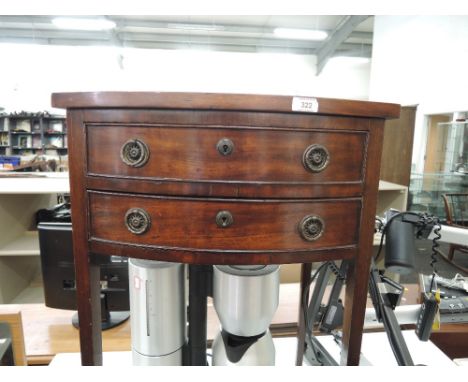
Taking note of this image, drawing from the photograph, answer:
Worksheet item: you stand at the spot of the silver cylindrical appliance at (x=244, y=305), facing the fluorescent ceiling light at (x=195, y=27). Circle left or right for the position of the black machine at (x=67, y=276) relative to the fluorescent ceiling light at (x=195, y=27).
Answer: left

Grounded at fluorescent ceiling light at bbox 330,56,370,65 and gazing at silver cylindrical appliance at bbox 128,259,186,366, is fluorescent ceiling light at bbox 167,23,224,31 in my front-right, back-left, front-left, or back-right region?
front-right

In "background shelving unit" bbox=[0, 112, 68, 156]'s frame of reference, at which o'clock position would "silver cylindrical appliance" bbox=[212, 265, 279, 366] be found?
The silver cylindrical appliance is roughly at 12 o'clock from the background shelving unit.

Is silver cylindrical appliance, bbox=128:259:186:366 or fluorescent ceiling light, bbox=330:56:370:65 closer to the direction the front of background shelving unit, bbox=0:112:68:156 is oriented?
the silver cylindrical appliance

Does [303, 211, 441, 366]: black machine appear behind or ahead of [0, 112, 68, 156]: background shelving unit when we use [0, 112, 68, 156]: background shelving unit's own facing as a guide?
ahead

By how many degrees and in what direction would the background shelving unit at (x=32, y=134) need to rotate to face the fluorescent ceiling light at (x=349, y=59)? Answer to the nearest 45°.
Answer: approximately 45° to its left

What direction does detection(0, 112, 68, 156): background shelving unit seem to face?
toward the camera

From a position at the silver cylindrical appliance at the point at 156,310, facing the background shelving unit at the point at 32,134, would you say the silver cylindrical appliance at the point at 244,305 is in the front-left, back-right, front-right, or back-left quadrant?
back-right

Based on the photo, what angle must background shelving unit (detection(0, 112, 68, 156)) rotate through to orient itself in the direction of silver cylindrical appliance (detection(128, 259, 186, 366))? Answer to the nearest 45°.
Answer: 0° — it already faces it

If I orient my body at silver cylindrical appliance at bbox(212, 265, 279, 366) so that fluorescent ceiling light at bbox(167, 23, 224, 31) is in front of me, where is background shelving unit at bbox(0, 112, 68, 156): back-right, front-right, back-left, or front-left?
front-left

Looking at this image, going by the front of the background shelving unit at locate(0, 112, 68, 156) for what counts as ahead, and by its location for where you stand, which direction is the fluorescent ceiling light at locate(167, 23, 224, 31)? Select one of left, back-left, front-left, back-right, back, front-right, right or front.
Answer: front-left

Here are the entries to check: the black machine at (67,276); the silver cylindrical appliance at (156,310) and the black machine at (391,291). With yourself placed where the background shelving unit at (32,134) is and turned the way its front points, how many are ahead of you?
3

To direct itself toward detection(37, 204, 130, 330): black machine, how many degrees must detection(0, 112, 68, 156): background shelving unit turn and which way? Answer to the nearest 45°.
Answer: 0° — it already faces it

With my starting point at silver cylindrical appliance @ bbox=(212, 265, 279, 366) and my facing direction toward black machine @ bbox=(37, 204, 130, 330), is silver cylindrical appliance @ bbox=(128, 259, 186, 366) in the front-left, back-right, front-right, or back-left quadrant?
front-left
